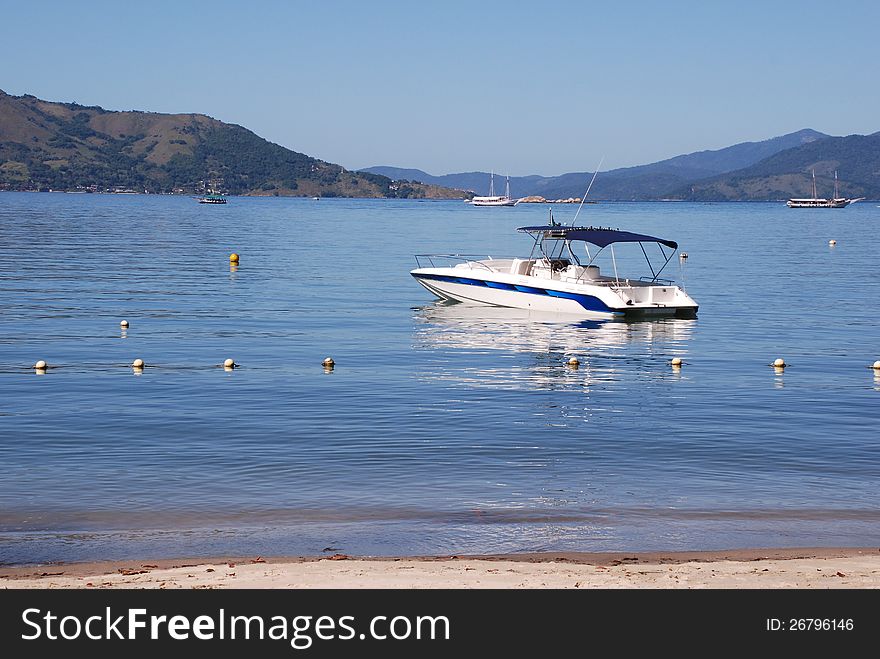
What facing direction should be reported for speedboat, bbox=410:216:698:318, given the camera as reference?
facing away from the viewer and to the left of the viewer
